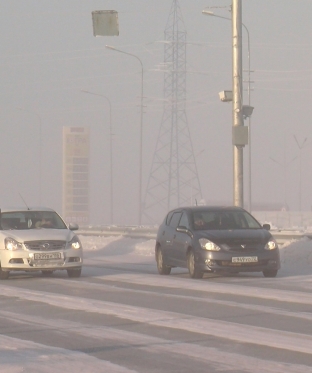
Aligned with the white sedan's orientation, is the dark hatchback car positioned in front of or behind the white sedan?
in front

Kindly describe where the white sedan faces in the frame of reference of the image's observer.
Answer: facing the viewer and to the right of the viewer

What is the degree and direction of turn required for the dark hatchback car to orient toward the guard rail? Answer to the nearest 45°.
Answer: approximately 135° to its left

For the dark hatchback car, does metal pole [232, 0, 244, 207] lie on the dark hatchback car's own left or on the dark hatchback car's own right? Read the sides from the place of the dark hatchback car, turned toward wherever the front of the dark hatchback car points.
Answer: on the dark hatchback car's own left

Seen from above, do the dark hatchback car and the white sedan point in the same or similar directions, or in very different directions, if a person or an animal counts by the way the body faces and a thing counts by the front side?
same or similar directions

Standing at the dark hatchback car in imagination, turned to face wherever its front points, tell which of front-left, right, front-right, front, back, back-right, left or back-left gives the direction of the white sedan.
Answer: back-right

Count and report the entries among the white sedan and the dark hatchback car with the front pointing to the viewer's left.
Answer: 0
